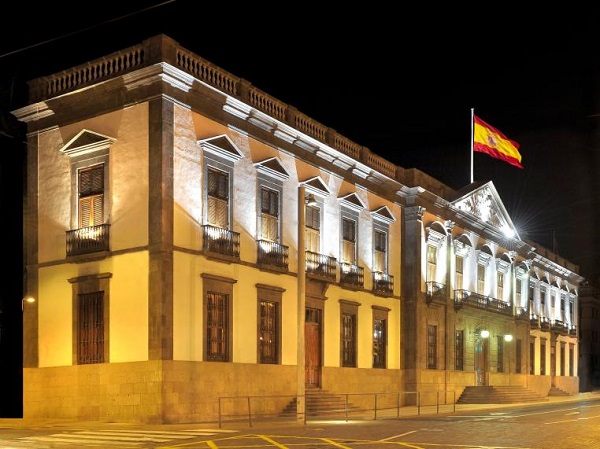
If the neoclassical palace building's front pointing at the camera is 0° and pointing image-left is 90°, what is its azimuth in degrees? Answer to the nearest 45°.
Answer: approximately 315°
